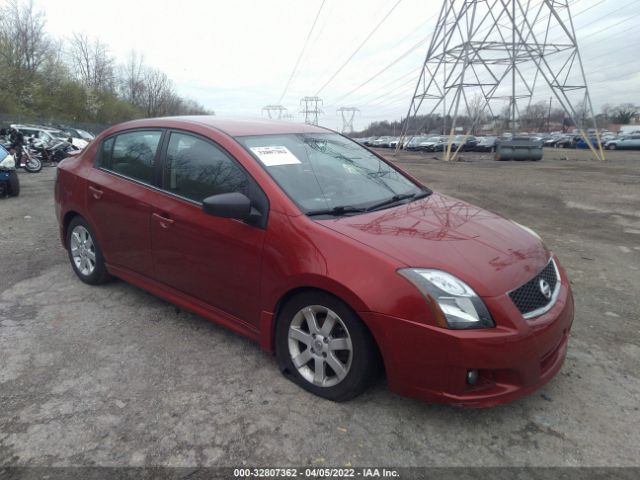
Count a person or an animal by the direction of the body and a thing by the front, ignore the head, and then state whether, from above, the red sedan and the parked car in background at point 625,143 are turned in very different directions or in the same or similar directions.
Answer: very different directions

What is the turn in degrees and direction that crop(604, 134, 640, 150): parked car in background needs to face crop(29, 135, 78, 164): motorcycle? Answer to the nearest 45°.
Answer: approximately 45° to its left

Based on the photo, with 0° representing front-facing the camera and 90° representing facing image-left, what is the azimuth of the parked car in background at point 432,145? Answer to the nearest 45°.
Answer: approximately 45°

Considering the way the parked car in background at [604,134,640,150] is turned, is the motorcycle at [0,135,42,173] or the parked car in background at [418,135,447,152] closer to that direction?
the parked car in background

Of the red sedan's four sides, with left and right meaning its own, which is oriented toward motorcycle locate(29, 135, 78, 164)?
back

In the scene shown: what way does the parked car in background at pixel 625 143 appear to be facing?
to the viewer's left

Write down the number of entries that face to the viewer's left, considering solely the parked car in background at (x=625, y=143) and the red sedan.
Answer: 1

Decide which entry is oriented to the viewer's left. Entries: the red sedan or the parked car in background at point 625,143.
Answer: the parked car in background

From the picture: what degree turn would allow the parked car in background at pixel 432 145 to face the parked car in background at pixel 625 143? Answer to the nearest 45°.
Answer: approximately 135° to its left

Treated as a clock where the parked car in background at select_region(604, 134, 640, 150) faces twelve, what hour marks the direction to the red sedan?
The red sedan is roughly at 9 o'clock from the parked car in background.

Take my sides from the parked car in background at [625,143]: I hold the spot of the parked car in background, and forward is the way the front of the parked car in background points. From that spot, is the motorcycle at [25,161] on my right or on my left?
on my left
